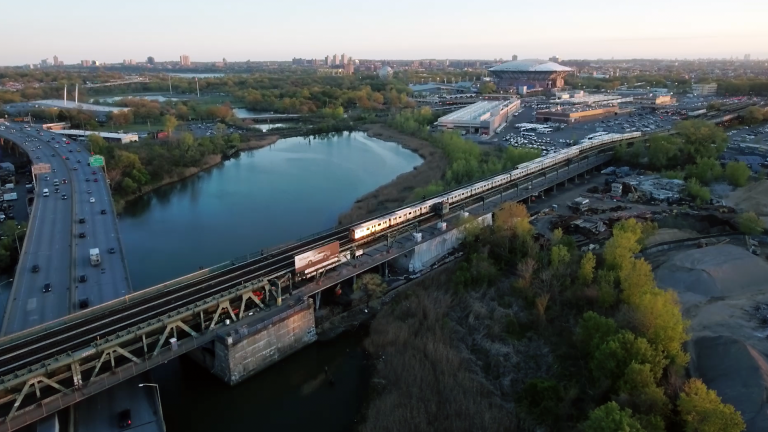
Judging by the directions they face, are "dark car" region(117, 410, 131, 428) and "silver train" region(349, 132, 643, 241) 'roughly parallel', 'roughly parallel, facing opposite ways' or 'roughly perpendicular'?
roughly perpendicular

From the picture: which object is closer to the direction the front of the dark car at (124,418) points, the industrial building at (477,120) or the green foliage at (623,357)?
the industrial building

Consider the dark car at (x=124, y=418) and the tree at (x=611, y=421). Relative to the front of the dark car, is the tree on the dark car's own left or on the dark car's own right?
on the dark car's own right

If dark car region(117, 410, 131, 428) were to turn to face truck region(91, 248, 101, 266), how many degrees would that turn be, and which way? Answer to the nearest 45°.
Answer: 0° — it already faces it

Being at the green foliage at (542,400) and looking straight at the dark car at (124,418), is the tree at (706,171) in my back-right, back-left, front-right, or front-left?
back-right

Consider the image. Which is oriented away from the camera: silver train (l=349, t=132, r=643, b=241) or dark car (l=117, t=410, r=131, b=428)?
the dark car

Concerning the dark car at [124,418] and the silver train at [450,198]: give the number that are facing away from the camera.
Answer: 1

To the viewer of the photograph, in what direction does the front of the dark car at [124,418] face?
facing away from the viewer

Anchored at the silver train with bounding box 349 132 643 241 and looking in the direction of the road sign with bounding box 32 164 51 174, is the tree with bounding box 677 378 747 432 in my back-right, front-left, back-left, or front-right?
back-left
